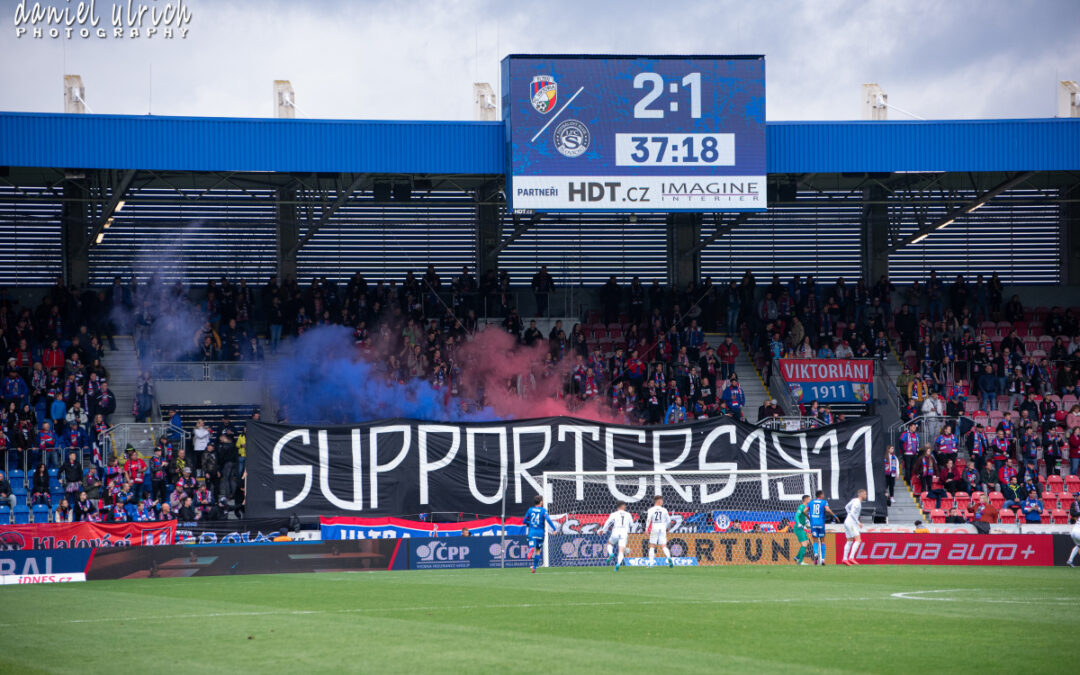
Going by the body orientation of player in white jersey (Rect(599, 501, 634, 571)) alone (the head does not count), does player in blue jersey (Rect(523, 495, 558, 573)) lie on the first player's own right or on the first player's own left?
on the first player's own left

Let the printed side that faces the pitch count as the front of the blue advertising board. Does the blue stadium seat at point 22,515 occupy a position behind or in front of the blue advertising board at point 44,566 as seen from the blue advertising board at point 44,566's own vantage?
behind

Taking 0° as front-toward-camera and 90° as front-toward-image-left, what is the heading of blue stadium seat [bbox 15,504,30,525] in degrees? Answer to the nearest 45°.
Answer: approximately 0°

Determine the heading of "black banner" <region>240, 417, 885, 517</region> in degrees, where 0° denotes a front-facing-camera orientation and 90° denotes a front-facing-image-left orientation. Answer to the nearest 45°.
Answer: approximately 0°

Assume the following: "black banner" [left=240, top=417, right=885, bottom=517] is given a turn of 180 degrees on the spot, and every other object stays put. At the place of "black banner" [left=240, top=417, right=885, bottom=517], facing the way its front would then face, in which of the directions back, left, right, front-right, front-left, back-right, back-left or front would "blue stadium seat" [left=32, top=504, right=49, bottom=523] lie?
left

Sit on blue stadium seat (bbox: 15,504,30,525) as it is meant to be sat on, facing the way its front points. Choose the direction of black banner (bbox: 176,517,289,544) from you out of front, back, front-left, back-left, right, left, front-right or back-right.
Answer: front-left

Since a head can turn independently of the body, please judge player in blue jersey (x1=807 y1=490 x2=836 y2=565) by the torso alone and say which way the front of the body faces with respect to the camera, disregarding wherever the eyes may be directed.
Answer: away from the camera

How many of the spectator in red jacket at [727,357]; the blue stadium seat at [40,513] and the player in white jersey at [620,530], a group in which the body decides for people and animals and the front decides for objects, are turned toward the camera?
2

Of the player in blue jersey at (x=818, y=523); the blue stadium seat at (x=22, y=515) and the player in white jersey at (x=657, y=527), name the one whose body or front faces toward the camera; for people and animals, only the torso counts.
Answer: the blue stadium seat

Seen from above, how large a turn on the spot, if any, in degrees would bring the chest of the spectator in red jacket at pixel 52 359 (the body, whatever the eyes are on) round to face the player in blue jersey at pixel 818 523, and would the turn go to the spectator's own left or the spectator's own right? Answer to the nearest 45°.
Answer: approximately 45° to the spectator's own left
